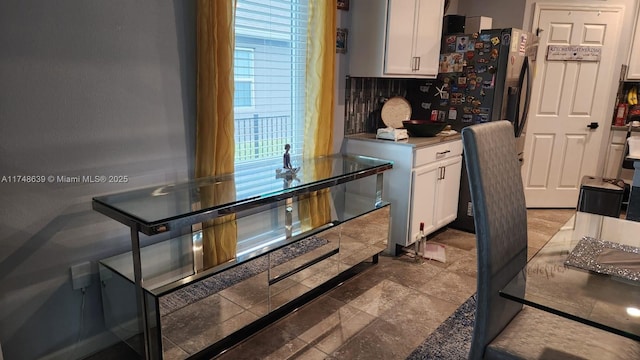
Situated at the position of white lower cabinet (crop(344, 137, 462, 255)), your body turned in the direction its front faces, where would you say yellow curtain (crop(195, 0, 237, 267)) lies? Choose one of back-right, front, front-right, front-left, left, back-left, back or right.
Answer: right

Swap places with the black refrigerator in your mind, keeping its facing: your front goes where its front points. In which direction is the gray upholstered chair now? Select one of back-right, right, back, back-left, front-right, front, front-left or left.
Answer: front-right

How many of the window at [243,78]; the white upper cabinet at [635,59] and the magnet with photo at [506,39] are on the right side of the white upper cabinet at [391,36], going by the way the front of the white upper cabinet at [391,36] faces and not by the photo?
1

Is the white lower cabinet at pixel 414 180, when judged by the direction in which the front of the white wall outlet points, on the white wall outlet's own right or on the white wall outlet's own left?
on the white wall outlet's own left

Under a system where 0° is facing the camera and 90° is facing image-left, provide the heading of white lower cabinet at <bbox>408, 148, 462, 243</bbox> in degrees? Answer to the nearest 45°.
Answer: approximately 315°

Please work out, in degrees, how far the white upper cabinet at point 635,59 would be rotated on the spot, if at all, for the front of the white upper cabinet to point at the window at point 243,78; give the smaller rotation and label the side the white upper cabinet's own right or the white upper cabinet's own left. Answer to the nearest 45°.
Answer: approximately 45° to the white upper cabinet's own right

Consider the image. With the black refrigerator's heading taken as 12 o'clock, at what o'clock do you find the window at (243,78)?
The window is roughly at 3 o'clock from the black refrigerator.

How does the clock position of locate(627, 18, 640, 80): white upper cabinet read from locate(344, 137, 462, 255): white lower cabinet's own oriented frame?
The white upper cabinet is roughly at 9 o'clock from the white lower cabinet.

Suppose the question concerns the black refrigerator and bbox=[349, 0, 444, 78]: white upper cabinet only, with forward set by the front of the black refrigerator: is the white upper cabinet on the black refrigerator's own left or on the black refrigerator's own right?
on the black refrigerator's own right

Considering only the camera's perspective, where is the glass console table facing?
facing the viewer and to the right of the viewer

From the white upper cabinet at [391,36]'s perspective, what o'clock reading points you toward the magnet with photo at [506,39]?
The magnet with photo is roughly at 10 o'clock from the white upper cabinet.

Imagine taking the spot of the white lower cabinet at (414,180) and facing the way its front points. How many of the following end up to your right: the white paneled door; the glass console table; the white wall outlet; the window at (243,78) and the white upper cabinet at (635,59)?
3

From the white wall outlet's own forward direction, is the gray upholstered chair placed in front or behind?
in front
